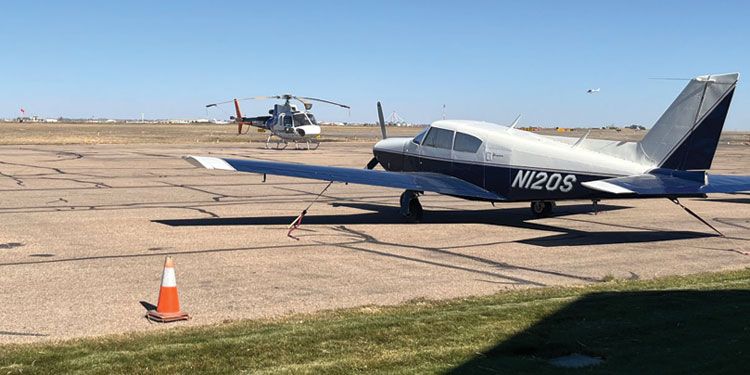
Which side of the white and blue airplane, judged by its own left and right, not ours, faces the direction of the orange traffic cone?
left

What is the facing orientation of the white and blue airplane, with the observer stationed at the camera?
facing away from the viewer and to the left of the viewer
